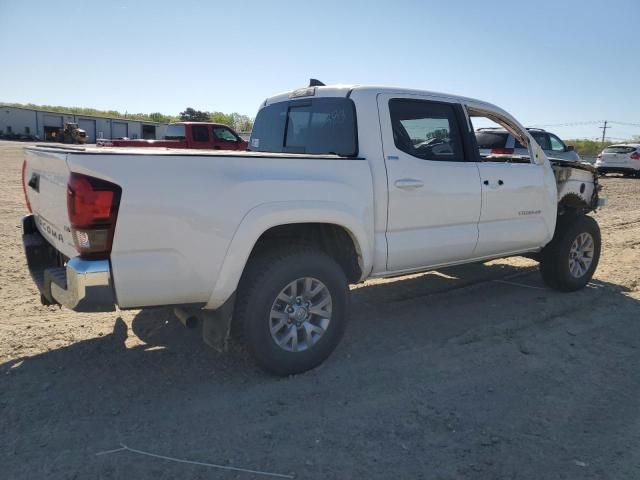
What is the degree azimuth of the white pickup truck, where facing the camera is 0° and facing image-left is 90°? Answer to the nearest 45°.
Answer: approximately 225°

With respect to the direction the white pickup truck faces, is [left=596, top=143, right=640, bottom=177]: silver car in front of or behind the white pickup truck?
in front

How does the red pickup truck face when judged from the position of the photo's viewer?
facing to the right of the viewer

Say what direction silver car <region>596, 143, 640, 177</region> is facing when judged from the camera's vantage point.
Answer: facing away from the viewer and to the right of the viewer

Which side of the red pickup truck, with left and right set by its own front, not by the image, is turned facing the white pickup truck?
right

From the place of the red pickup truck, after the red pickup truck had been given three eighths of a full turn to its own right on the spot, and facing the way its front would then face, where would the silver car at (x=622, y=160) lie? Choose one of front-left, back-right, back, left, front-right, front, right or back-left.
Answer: back-left

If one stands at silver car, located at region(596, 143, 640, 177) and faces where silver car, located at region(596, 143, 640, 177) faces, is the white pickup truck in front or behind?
behind

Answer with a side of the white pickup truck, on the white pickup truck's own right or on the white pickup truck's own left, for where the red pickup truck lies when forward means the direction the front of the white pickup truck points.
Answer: on the white pickup truck's own left
